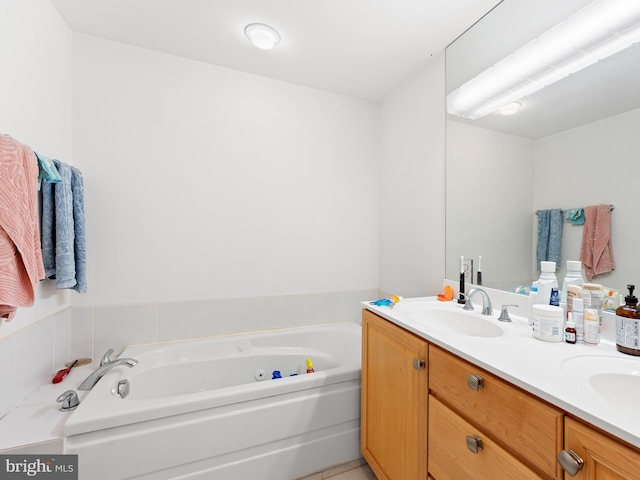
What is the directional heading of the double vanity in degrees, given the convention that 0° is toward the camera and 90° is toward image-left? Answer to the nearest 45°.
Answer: approximately 45°

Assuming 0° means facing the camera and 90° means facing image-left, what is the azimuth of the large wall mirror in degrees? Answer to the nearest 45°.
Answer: approximately 45°

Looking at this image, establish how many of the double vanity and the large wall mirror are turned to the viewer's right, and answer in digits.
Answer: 0
